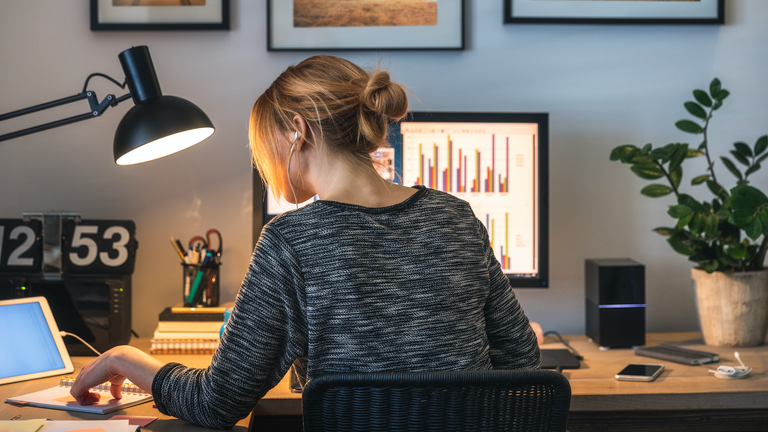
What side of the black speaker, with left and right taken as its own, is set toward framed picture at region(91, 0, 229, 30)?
right

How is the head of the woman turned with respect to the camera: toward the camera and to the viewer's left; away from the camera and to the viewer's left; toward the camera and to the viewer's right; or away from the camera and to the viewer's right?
away from the camera and to the viewer's left

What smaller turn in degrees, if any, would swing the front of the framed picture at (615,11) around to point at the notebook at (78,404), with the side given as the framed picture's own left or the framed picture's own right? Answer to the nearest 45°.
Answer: approximately 45° to the framed picture's own right

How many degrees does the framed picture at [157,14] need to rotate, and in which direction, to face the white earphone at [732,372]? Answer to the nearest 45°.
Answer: approximately 45° to its left

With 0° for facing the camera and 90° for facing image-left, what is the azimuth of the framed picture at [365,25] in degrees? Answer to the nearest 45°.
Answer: approximately 0°

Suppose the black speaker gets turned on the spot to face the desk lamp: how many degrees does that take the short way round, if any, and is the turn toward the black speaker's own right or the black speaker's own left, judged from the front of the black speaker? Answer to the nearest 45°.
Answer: approximately 45° to the black speaker's own right

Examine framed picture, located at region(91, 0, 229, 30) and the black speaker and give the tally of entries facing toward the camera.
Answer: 2
